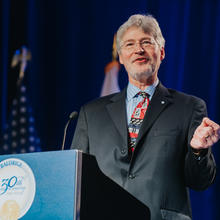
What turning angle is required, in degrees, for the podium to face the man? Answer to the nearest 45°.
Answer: approximately 180°

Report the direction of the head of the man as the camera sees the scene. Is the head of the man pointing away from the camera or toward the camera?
toward the camera

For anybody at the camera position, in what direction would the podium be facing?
facing the viewer and to the left of the viewer

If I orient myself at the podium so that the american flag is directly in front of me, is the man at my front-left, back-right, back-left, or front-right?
front-right

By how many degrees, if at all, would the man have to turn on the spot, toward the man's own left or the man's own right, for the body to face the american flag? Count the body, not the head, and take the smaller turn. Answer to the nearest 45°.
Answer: approximately 135° to the man's own right

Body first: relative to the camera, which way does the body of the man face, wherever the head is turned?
toward the camera

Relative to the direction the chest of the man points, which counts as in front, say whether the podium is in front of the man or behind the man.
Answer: in front

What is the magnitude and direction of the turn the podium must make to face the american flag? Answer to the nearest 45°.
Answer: approximately 135° to its right

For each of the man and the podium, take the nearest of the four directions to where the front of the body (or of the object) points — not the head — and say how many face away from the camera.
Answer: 0
